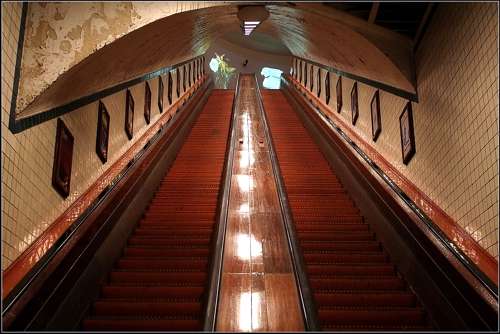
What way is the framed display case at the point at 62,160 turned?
to the viewer's right

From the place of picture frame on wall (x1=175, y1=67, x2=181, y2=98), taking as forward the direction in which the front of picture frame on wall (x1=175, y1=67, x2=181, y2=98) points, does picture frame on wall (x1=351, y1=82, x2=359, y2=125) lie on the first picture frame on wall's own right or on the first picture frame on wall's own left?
on the first picture frame on wall's own right

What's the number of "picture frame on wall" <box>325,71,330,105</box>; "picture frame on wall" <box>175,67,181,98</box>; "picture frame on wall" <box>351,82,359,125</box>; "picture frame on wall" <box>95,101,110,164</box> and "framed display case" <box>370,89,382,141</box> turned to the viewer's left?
3

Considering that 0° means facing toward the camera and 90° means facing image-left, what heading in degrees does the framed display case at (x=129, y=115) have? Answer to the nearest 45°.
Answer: approximately 270°

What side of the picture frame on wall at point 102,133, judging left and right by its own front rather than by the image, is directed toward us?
right

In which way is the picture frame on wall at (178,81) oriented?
to the viewer's right

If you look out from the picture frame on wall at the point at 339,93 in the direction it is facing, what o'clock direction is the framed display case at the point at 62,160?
The framed display case is roughly at 10 o'clock from the picture frame on wall.

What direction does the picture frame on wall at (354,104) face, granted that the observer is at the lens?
facing to the left of the viewer

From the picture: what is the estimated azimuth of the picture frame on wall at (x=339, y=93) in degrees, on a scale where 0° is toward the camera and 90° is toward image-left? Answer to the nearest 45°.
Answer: approximately 90°

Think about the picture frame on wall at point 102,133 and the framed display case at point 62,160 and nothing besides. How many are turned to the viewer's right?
2

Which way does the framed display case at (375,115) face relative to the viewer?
to the viewer's left

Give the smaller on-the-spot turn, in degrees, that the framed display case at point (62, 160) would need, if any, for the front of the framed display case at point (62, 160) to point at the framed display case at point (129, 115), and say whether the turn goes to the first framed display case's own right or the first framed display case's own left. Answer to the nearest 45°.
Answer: approximately 90° to the first framed display case's own left
